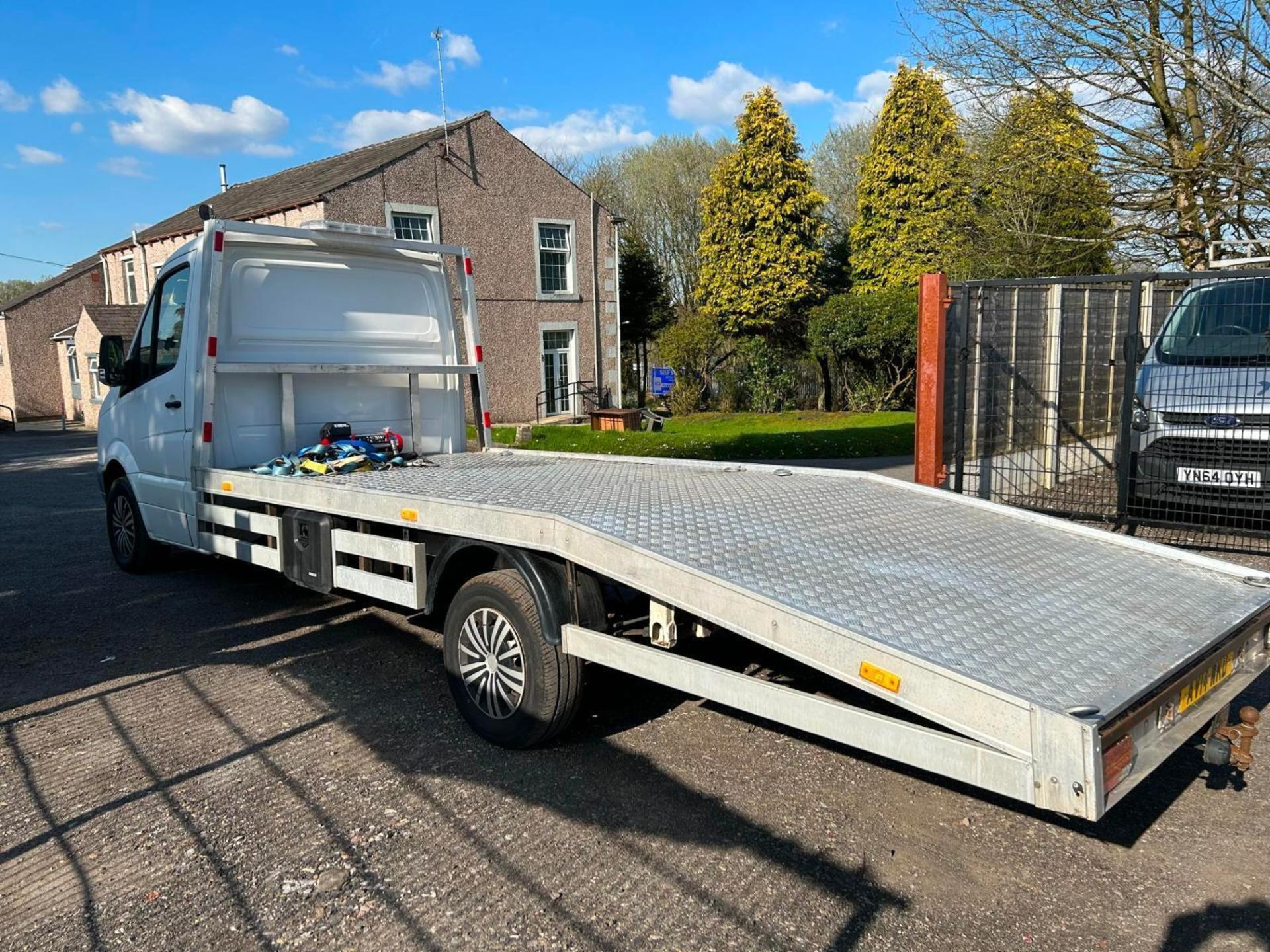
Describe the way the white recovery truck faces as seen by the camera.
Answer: facing away from the viewer and to the left of the viewer

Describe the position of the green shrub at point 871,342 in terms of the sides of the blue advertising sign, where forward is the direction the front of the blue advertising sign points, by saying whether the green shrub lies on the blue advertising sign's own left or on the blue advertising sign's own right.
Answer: on the blue advertising sign's own left

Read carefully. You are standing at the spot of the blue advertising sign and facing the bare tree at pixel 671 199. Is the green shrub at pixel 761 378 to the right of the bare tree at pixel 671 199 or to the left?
right

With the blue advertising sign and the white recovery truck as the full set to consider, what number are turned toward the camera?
1

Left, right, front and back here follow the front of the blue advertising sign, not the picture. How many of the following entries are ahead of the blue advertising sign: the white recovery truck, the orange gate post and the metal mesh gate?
3

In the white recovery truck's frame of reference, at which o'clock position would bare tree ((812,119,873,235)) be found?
The bare tree is roughly at 2 o'clock from the white recovery truck.

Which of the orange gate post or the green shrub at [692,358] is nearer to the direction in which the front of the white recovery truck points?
the green shrub

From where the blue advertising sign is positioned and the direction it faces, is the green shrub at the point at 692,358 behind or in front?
behind

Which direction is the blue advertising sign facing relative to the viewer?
toward the camera

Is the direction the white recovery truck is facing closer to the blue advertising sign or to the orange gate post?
the blue advertising sign

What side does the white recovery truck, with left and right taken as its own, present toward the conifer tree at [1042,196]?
right

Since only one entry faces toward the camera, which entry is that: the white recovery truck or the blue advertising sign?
the blue advertising sign

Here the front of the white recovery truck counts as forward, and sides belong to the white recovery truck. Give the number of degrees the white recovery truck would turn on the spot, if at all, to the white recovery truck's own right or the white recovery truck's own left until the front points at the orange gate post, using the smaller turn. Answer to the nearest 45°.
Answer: approximately 90° to the white recovery truck's own right
